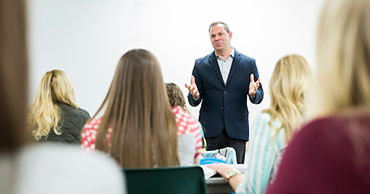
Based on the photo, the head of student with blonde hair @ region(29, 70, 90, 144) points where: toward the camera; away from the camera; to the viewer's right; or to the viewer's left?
away from the camera

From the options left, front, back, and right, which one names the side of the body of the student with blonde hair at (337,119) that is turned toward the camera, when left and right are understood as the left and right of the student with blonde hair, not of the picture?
back

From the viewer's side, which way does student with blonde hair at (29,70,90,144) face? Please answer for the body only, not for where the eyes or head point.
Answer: away from the camera

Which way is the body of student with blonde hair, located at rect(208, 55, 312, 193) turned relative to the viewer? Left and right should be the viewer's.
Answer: facing away from the viewer and to the left of the viewer

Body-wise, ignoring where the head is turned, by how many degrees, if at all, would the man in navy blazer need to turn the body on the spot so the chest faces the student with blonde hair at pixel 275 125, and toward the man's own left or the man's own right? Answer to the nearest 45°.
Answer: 0° — they already face them

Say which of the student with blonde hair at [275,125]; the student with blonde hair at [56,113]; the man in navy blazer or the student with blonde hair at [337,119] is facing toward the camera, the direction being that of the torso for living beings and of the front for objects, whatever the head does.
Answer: the man in navy blazer

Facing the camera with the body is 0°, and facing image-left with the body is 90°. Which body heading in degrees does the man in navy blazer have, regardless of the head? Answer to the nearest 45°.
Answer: approximately 0°

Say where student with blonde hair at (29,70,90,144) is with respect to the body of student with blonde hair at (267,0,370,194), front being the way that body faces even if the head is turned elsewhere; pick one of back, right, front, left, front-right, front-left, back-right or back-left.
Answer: front-left

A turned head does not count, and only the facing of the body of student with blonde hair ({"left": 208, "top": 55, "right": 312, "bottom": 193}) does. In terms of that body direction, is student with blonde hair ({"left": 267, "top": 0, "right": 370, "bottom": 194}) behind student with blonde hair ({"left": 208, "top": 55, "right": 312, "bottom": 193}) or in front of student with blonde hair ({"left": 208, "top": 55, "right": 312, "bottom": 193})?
behind

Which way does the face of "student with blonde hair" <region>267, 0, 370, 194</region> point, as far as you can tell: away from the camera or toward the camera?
away from the camera

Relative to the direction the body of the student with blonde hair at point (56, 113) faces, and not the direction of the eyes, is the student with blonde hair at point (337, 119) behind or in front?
behind

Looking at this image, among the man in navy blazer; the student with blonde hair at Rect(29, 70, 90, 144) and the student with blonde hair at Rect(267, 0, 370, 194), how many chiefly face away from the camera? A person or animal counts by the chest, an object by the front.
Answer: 2

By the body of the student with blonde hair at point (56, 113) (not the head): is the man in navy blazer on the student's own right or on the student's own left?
on the student's own right

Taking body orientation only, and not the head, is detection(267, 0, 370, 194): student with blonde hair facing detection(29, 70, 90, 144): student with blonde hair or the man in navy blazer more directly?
the man in navy blazer
